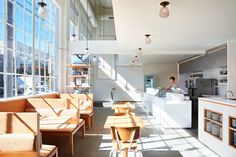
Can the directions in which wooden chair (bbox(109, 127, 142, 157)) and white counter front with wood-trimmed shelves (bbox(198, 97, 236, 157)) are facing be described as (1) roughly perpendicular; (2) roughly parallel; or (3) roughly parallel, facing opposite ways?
roughly perpendicular

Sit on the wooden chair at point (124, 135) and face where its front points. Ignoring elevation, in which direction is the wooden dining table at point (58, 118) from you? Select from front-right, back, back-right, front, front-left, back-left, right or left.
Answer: front-left

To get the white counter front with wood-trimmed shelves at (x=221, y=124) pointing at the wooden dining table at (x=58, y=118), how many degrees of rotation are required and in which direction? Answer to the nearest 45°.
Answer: approximately 45° to its right

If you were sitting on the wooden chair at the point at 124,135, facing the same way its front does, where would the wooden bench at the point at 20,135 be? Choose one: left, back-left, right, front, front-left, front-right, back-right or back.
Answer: left

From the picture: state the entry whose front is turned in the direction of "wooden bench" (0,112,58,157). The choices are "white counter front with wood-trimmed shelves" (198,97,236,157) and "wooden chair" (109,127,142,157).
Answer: the white counter front with wood-trimmed shelves

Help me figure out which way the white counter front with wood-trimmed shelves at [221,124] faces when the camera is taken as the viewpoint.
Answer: facing the viewer and to the left of the viewer

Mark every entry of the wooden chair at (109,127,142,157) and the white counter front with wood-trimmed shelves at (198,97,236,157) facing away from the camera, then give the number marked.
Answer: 1

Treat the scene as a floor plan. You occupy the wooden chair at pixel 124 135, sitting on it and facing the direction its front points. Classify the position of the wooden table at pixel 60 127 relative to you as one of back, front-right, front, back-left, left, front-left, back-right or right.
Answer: front-left

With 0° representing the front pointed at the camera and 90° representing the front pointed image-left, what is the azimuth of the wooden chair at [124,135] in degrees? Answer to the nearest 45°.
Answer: approximately 180°

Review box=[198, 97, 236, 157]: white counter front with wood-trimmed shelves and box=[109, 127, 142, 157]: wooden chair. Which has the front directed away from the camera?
the wooden chair

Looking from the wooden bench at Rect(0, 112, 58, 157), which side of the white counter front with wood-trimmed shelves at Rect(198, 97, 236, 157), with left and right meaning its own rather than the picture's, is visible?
front
